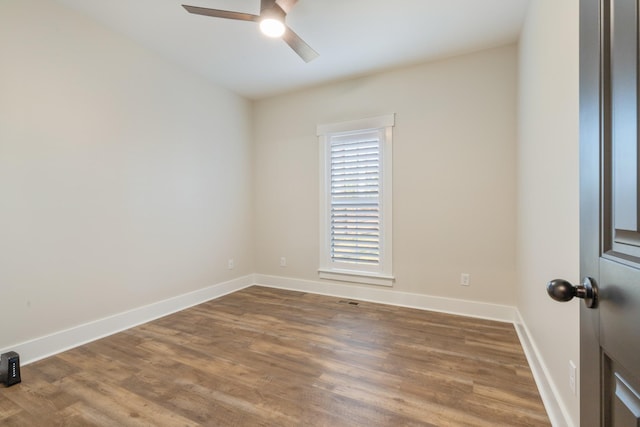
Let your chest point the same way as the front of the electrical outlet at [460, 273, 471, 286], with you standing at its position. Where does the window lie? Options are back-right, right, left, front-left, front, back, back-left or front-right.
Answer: right

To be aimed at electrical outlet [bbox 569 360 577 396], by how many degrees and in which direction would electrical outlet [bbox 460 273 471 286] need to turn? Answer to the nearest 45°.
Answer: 0° — it already faces it

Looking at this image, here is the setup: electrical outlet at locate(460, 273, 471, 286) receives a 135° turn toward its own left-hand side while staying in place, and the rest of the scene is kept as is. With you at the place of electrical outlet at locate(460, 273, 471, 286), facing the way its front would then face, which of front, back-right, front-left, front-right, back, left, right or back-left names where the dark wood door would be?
back-right

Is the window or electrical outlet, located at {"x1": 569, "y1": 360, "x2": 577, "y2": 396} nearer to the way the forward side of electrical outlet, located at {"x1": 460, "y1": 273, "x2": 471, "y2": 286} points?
the electrical outlet

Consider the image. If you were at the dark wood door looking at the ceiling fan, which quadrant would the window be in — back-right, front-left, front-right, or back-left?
front-right

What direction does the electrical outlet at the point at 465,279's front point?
toward the camera

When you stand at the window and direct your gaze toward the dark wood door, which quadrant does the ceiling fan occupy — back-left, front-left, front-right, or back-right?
front-right
